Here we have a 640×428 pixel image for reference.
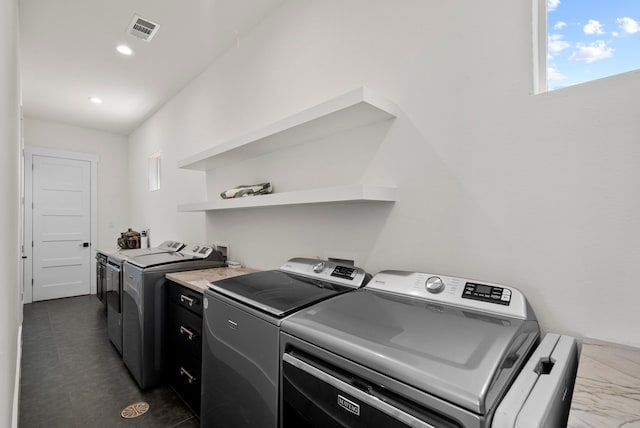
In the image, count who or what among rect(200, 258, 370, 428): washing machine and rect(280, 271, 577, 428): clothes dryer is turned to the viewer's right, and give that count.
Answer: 0

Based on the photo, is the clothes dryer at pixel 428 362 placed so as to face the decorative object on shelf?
no

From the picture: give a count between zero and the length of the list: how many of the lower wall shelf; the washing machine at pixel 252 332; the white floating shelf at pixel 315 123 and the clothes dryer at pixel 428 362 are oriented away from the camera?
0

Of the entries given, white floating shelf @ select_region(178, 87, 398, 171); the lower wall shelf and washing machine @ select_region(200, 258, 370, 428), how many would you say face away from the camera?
0

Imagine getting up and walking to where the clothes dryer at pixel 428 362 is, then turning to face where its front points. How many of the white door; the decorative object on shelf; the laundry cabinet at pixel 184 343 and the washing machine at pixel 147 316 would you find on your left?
0

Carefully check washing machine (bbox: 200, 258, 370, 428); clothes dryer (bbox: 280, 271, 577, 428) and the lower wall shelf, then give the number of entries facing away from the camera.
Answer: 0

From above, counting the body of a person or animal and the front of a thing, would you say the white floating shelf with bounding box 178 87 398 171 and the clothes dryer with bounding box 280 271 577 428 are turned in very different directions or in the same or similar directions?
same or similar directions

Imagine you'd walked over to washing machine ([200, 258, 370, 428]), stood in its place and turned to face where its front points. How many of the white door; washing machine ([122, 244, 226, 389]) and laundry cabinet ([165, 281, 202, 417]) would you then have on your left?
0

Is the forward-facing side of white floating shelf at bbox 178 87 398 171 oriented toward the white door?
no

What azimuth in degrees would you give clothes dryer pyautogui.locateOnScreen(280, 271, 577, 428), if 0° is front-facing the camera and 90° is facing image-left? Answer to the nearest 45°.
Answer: approximately 45°

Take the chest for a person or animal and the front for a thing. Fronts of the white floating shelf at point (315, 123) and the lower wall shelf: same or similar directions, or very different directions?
same or similar directions

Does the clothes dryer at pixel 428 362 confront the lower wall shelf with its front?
no

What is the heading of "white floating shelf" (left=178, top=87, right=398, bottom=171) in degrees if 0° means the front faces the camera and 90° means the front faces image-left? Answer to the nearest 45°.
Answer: approximately 45°

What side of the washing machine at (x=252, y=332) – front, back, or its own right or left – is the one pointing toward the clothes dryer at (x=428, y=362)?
left

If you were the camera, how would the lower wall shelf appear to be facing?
facing the viewer and to the left of the viewer

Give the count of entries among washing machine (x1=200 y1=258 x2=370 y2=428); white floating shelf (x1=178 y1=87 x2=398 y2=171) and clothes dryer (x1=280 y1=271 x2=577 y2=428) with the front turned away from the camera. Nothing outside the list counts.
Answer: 0

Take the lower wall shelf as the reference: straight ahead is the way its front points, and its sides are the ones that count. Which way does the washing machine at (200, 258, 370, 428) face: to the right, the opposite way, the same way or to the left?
the same way

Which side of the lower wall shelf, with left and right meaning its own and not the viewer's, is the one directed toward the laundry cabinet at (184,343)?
right
